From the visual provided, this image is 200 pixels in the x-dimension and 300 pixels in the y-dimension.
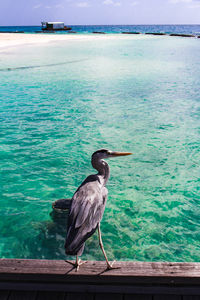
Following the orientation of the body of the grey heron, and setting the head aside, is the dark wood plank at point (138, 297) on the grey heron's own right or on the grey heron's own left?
on the grey heron's own right

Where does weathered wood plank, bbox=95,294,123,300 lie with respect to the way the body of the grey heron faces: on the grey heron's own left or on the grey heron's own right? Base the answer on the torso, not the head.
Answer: on the grey heron's own right
